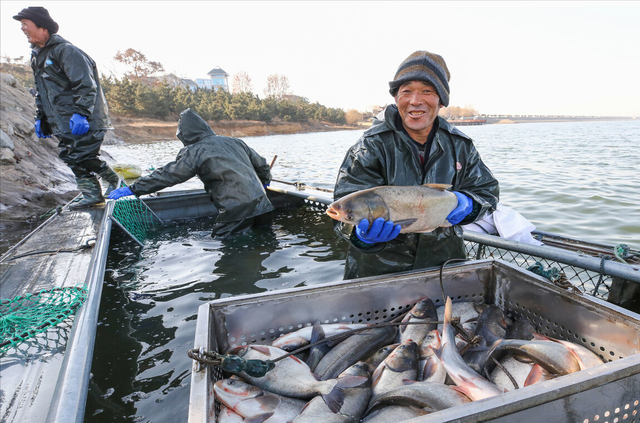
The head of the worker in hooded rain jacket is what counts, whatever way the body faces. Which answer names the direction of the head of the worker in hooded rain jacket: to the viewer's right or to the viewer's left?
to the viewer's left

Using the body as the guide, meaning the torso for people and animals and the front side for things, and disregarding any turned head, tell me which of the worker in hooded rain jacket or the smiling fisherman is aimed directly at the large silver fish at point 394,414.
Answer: the smiling fisherman

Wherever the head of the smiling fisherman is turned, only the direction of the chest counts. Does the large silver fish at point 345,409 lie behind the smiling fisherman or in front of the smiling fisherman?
in front

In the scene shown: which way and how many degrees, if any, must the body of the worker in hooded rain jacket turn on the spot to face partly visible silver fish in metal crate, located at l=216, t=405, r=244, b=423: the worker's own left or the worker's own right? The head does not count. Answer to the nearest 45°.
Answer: approximately 135° to the worker's own left

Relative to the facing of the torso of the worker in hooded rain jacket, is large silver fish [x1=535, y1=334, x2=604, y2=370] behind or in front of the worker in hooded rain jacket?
behind

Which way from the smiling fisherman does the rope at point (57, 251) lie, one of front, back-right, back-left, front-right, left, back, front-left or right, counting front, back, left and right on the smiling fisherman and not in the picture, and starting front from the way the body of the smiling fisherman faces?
right

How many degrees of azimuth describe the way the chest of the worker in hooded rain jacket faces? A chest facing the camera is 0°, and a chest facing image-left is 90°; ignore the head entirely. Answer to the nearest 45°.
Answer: approximately 135°

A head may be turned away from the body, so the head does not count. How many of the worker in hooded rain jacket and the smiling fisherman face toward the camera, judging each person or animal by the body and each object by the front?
1

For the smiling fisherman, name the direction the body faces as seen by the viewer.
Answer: toward the camera

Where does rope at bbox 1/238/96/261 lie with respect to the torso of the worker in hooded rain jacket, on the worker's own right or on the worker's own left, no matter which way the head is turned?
on the worker's own left

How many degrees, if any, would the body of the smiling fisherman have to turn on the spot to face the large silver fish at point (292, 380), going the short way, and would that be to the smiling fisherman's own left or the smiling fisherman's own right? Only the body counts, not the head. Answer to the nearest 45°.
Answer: approximately 45° to the smiling fisherman's own right

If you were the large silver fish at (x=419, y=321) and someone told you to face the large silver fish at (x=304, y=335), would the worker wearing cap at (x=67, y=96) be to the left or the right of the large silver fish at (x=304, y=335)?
right

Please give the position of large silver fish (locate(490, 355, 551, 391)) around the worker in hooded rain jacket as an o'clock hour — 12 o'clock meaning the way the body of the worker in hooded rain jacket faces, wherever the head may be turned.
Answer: The large silver fish is roughly at 7 o'clock from the worker in hooded rain jacket.
